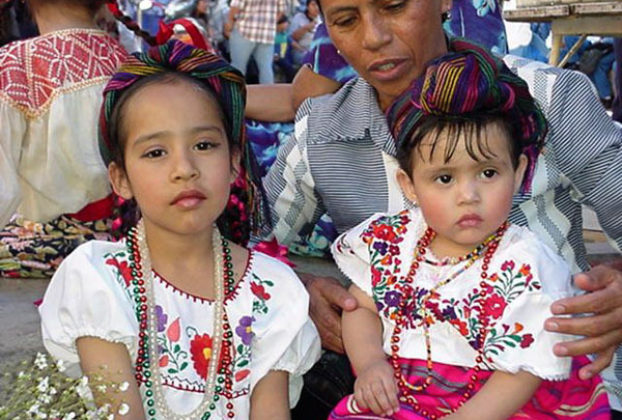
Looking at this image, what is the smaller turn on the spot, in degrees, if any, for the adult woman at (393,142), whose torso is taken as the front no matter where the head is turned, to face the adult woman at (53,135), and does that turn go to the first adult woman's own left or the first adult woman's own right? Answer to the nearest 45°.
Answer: approximately 90° to the first adult woman's own right

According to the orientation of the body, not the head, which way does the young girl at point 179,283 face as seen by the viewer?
toward the camera

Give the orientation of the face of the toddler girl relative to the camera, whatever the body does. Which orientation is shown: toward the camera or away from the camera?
toward the camera

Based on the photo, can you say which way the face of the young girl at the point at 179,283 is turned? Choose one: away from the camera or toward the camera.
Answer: toward the camera

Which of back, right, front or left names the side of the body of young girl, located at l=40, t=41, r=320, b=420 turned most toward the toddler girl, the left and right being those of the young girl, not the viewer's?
left

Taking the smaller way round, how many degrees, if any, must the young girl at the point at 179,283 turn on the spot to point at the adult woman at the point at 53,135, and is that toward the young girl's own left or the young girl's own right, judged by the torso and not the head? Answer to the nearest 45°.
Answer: approximately 180°

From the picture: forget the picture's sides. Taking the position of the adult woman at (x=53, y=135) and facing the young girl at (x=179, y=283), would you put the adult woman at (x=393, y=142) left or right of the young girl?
left

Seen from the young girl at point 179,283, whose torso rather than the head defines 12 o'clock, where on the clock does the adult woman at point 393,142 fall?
The adult woman is roughly at 8 o'clock from the young girl.
